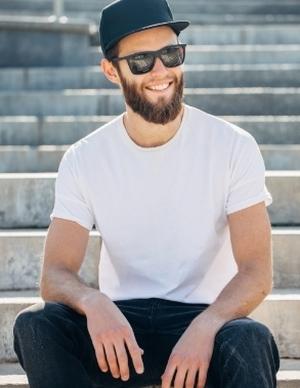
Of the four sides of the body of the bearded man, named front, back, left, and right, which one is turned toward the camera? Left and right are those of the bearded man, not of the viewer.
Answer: front
